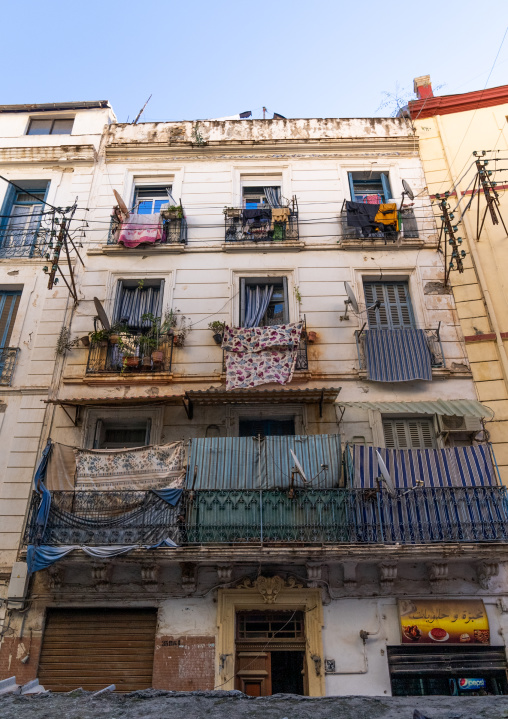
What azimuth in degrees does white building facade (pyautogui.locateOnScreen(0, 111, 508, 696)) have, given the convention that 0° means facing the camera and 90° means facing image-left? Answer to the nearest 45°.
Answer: approximately 0°
